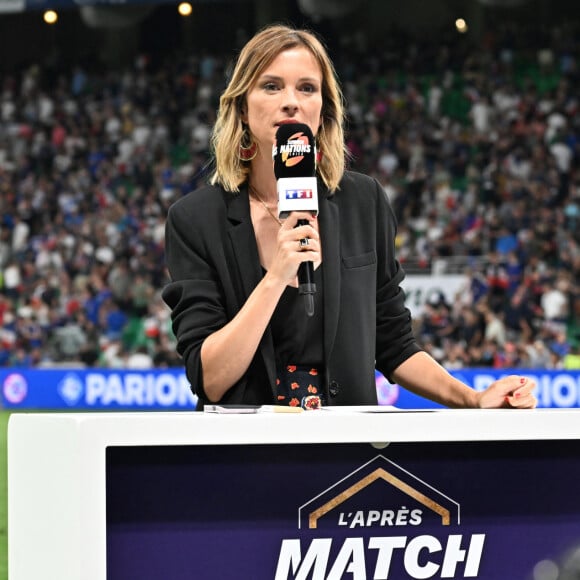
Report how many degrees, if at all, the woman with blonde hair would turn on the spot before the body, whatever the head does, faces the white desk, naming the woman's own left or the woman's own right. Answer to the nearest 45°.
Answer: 0° — they already face it

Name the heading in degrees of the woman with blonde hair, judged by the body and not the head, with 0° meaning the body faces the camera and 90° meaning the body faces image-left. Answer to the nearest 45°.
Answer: approximately 0°
